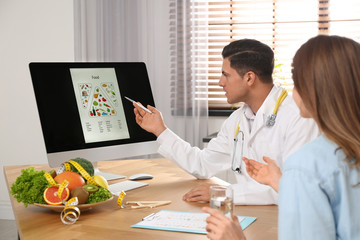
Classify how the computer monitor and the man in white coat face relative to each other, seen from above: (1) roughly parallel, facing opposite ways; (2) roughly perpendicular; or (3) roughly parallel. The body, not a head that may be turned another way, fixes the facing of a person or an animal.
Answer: roughly perpendicular

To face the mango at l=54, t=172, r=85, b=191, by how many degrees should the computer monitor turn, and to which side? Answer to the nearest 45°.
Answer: approximately 45° to its right

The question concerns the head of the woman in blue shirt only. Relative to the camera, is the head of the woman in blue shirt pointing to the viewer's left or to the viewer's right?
to the viewer's left

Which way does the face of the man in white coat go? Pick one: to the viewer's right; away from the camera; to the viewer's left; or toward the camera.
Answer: to the viewer's left

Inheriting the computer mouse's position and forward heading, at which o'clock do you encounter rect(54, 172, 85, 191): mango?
The mango is roughly at 10 o'clock from the computer mouse.

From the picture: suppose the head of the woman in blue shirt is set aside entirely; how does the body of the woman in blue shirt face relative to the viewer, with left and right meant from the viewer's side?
facing away from the viewer and to the left of the viewer

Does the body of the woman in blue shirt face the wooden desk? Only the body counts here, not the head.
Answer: yes

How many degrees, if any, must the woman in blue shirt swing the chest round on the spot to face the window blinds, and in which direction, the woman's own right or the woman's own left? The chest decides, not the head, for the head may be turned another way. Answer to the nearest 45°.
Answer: approximately 45° to the woman's own right

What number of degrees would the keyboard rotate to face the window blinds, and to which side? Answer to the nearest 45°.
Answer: approximately 90° to its left

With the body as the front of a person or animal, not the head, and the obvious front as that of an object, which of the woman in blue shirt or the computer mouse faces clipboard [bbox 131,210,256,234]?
the woman in blue shirt

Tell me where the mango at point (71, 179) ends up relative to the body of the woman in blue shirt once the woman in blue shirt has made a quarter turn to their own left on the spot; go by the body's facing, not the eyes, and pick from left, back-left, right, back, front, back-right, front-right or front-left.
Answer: right

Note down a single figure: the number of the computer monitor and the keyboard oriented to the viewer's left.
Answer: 0
